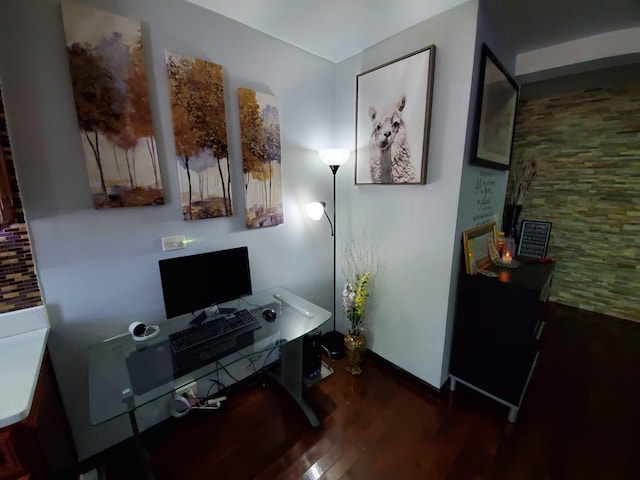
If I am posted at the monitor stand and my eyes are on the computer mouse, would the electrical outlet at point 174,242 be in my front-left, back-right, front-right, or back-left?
back-left

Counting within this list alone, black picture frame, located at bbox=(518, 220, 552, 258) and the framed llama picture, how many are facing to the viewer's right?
0

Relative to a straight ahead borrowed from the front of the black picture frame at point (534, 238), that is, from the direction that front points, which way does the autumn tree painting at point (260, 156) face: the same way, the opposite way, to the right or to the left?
to the left

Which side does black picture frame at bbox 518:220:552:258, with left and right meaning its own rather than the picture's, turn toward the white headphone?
front

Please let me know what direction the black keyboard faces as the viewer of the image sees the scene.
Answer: facing the viewer and to the right of the viewer

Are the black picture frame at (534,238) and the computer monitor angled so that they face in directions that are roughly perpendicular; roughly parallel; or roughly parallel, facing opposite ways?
roughly perpendicular

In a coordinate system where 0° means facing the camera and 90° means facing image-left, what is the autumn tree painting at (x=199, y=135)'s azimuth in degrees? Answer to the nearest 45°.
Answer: approximately 315°
